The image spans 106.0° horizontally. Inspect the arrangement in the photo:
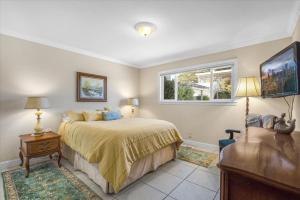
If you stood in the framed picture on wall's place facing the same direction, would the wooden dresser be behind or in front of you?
in front

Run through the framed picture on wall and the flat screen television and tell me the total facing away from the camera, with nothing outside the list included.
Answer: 0

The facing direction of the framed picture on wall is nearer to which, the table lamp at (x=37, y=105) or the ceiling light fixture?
the ceiling light fixture

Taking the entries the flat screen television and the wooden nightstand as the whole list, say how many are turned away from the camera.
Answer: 0

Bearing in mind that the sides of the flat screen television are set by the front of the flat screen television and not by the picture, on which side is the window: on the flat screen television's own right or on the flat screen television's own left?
on the flat screen television's own right

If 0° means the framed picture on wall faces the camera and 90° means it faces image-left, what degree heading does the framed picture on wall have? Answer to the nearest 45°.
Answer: approximately 315°

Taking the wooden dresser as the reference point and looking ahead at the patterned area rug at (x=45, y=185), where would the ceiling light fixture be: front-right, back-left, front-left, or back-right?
front-right

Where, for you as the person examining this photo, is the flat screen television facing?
facing the viewer and to the left of the viewer

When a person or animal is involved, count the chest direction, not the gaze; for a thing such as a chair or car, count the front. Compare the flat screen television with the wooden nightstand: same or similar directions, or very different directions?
very different directions

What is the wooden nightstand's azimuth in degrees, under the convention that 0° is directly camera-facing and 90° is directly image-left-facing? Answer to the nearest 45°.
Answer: approximately 315°

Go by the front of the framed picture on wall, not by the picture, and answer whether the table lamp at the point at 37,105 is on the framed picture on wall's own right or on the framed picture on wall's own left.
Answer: on the framed picture on wall's own right

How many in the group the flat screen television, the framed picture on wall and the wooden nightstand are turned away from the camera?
0
